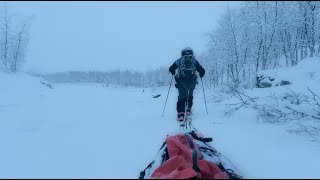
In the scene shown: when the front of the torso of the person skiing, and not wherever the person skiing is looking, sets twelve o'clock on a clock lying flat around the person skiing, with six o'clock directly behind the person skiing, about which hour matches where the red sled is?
The red sled is roughly at 6 o'clock from the person skiing.

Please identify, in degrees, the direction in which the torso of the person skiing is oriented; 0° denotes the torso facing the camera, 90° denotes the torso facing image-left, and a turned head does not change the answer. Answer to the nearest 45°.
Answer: approximately 180°
